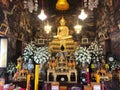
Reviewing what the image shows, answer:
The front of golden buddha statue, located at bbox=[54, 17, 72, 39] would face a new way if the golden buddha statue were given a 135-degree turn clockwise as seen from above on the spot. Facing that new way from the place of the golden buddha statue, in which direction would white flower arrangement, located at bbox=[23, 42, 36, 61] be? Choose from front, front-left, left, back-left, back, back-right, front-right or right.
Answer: left

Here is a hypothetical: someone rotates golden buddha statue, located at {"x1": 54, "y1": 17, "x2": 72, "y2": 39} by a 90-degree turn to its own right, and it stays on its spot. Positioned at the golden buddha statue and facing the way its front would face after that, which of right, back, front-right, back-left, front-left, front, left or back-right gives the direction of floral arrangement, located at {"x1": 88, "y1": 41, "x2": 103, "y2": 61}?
back-left

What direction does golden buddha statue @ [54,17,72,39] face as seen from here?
toward the camera

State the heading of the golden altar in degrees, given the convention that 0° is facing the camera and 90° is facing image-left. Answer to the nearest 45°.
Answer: approximately 0°

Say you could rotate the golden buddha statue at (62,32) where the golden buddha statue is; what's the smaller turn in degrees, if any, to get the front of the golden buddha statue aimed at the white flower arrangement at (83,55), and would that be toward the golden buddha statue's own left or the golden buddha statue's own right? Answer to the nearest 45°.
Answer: approximately 45° to the golden buddha statue's own left

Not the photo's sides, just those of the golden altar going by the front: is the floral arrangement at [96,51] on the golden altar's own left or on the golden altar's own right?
on the golden altar's own left

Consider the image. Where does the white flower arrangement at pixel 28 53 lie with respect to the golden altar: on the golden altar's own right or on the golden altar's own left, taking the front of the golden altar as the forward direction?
on the golden altar's own right
